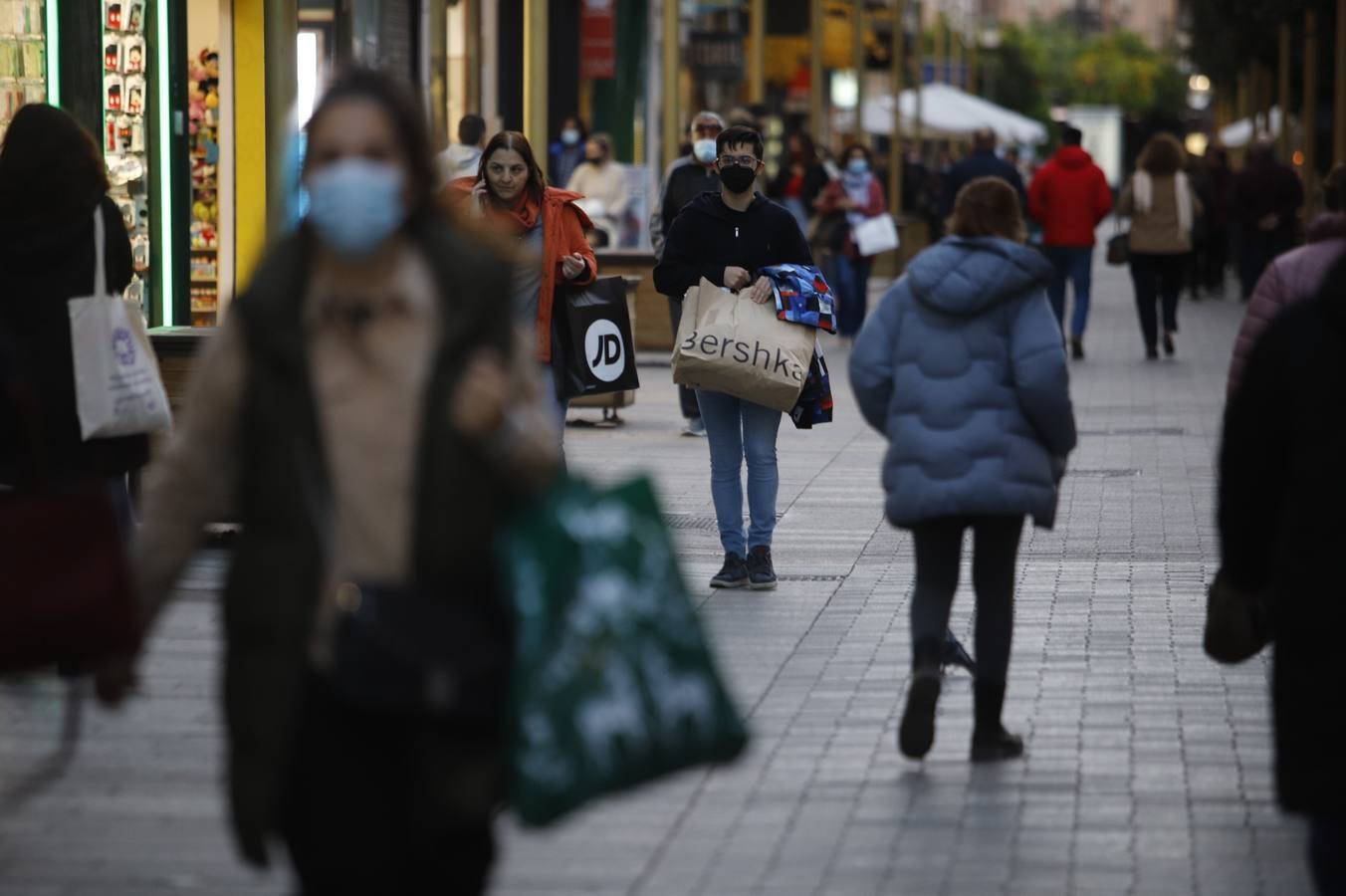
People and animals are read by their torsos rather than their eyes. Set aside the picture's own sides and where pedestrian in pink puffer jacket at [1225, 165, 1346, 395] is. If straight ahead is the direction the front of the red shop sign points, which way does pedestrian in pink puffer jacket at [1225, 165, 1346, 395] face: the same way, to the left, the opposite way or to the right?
the opposite way

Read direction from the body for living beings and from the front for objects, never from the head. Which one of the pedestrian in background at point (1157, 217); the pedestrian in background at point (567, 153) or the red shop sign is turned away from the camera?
the pedestrian in background at point (1157, 217)

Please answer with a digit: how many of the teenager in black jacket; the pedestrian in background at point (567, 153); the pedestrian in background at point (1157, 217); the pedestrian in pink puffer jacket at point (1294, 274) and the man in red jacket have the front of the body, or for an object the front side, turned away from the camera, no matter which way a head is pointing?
3

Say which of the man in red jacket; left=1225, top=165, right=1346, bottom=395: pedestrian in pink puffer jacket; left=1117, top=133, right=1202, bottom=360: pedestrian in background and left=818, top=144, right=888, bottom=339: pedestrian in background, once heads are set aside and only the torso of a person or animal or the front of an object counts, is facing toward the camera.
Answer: left=818, top=144, right=888, bottom=339: pedestrian in background

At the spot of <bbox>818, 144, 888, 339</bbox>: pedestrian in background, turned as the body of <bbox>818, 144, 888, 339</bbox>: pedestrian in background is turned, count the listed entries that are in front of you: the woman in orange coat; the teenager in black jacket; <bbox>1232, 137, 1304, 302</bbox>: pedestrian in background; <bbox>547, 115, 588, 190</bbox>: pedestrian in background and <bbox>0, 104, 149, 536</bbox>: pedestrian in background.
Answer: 3

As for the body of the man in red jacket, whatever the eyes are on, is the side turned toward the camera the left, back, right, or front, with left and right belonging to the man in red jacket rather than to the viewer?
back

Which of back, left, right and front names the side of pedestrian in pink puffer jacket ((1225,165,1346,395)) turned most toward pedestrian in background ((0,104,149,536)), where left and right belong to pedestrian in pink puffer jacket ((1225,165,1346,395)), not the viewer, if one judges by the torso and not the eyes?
left

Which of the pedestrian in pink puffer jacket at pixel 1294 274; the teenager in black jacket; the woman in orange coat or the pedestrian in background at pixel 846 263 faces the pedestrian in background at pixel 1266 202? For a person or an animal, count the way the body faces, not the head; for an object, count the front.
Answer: the pedestrian in pink puffer jacket at pixel 1294 274

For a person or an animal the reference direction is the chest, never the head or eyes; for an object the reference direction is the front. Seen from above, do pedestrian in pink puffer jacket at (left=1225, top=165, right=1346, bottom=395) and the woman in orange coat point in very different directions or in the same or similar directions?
very different directions

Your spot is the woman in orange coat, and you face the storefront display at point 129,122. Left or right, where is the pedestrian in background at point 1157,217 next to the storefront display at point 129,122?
right

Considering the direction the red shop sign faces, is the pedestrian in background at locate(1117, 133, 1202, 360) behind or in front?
in front

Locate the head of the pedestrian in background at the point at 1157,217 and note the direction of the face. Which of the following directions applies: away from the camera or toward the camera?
away from the camera
